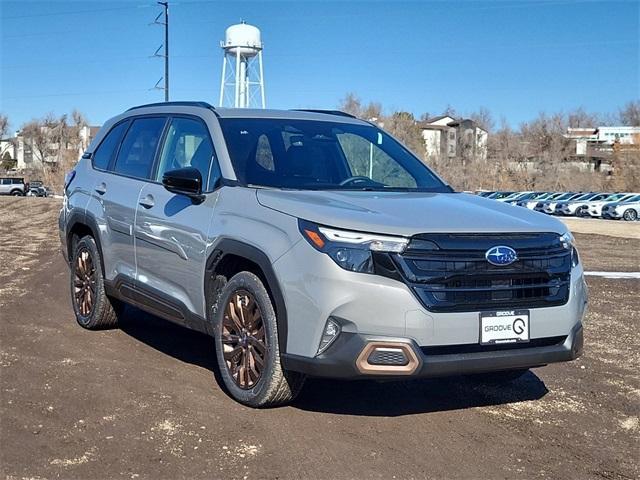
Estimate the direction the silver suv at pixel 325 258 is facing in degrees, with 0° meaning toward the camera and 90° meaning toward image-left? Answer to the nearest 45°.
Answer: approximately 315°
